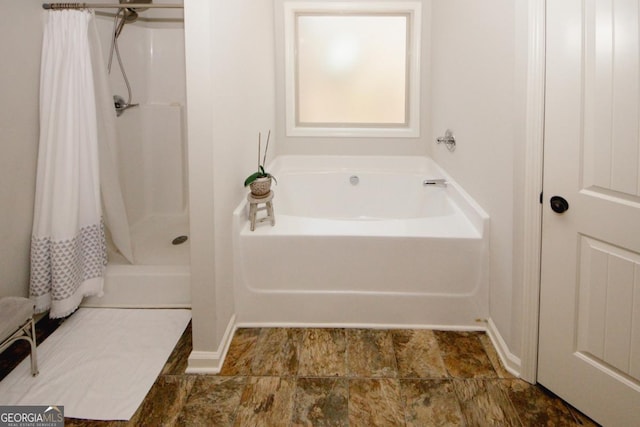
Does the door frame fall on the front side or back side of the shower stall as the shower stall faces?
on the front side

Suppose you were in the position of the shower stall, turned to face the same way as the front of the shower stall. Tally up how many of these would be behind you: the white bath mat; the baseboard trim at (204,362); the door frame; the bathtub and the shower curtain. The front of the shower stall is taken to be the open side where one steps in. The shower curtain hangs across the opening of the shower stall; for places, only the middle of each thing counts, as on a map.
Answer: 0

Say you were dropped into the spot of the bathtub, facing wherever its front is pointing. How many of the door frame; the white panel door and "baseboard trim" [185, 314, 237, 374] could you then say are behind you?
0

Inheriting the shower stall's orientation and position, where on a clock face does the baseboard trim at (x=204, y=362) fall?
The baseboard trim is roughly at 12 o'clock from the shower stall.

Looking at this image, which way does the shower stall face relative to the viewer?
toward the camera

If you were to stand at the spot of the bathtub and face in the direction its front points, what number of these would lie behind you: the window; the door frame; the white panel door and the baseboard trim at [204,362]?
1

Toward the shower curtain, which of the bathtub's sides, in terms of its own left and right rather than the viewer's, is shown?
right

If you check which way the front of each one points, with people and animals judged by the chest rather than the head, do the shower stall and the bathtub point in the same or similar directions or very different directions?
same or similar directions

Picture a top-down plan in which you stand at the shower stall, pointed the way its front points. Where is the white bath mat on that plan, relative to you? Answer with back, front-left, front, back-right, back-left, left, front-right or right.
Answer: front

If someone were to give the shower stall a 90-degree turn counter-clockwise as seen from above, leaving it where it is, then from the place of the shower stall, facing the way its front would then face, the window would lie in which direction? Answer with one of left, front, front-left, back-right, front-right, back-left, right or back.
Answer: front

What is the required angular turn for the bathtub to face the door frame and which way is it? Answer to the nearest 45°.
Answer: approximately 45° to its left

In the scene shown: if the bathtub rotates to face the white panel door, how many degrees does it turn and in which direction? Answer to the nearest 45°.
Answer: approximately 45° to its left

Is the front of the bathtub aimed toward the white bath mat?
no

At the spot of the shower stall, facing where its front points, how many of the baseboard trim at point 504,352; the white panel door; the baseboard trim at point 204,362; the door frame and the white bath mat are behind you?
0

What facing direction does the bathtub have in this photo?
toward the camera

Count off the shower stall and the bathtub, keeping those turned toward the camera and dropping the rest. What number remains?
2
